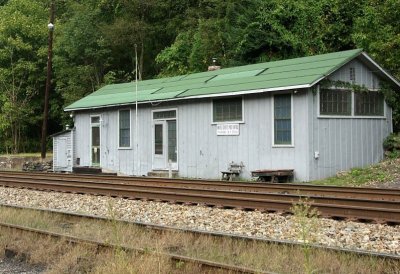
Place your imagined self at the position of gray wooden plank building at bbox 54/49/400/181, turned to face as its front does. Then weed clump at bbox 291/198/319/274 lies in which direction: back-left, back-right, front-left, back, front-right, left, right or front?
front-left

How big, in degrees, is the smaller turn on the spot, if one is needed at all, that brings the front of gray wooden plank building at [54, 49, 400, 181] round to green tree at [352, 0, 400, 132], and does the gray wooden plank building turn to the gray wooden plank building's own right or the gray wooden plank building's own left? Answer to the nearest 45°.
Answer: approximately 180°

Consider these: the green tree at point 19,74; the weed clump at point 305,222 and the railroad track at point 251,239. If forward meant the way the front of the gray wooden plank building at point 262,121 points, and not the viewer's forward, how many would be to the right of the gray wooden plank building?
1

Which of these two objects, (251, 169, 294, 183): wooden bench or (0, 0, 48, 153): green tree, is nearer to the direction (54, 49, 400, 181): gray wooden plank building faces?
the wooden bench

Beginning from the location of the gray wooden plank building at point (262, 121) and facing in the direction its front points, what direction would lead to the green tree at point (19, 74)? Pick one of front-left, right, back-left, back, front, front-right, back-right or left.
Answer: right

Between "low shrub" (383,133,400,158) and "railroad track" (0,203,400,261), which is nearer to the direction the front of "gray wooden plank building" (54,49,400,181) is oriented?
the railroad track

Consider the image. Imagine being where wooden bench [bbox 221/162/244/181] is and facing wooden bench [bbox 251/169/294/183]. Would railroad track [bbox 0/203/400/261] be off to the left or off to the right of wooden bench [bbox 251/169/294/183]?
right

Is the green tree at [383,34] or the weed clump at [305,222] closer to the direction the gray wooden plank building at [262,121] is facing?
the weed clump

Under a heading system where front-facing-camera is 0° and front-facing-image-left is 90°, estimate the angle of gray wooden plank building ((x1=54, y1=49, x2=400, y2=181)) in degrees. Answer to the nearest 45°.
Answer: approximately 45°
